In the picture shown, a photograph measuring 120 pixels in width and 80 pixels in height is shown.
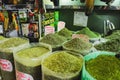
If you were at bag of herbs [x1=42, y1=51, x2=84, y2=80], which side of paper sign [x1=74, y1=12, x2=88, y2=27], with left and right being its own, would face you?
front

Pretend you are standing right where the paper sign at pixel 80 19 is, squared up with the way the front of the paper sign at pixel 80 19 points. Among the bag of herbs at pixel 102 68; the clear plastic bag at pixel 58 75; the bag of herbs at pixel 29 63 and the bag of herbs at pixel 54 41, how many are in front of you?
4

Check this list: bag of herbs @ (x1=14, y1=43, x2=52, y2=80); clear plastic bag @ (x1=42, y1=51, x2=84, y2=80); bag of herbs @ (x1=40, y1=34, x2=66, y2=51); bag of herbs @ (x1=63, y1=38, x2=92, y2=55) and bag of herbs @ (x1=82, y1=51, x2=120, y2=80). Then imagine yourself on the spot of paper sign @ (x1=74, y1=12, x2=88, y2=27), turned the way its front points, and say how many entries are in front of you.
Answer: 5

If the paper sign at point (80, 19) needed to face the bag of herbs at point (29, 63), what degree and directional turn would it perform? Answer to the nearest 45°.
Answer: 0° — it already faces it

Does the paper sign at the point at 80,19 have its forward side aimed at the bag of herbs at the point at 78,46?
yes

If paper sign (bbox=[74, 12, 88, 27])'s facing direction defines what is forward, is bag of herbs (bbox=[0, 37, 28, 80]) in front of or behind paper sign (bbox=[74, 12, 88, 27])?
in front

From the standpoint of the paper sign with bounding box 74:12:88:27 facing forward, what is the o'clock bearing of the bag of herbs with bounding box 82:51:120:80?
The bag of herbs is roughly at 12 o'clock from the paper sign.

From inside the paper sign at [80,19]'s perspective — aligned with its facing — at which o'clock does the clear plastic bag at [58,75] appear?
The clear plastic bag is roughly at 12 o'clock from the paper sign.

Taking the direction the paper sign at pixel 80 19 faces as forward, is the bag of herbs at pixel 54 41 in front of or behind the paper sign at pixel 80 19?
in front

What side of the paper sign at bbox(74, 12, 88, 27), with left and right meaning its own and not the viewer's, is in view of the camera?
front
